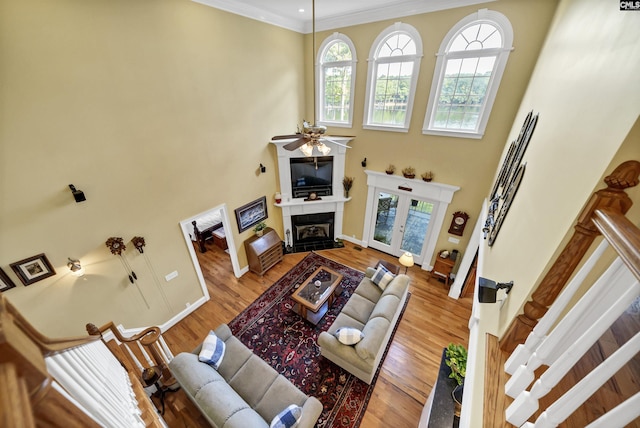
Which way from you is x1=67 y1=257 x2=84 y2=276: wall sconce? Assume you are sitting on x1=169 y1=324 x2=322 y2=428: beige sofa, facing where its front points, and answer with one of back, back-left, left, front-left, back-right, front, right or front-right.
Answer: left

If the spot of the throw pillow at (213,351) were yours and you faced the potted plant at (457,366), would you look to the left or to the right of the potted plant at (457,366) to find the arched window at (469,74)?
left

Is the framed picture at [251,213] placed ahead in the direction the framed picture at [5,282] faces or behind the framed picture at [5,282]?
ahead

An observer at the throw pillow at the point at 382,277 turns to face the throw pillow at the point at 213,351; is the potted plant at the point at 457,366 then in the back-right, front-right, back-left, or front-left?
front-left

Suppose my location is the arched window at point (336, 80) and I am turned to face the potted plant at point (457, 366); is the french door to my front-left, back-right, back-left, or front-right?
front-left

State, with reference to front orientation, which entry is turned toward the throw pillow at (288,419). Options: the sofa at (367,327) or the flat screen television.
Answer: the flat screen television

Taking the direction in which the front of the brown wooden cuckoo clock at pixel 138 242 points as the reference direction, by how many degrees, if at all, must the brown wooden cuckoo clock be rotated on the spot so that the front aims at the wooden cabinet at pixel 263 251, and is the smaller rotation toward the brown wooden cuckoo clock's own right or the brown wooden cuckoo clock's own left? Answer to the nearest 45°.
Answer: approximately 45° to the brown wooden cuckoo clock's own left

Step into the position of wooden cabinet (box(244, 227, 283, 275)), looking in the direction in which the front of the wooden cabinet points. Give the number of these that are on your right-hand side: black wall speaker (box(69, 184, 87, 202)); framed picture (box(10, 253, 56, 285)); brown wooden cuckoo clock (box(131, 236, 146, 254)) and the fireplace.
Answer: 3

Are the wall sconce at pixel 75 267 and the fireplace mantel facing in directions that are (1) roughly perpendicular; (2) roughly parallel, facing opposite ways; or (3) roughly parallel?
roughly perpendicular

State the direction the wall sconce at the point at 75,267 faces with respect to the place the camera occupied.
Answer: facing the viewer and to the right of the viewer

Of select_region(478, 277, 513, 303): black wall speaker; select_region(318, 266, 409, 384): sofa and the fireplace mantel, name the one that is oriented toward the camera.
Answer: the fireplace mantel

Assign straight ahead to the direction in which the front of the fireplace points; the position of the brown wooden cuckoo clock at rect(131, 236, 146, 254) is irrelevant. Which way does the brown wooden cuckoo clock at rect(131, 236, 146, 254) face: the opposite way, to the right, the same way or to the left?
to the left

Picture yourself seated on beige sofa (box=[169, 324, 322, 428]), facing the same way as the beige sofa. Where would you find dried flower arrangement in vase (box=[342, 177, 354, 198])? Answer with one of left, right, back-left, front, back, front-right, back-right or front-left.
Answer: front

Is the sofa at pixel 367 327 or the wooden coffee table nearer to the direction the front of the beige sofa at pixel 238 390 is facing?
the wooden coffee table

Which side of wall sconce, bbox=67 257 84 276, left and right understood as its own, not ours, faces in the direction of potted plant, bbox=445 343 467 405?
front

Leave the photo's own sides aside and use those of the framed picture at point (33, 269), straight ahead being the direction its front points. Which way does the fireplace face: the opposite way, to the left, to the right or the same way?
to the right

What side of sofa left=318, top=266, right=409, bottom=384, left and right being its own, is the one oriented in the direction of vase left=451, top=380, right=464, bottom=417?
back

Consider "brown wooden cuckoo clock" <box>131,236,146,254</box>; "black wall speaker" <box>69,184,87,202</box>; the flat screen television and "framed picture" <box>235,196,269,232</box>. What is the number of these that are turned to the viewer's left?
0

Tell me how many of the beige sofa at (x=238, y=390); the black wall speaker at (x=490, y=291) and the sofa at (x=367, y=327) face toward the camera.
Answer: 0

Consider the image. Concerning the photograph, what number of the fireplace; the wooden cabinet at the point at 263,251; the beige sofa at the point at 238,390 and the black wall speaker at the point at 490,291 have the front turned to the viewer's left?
1
